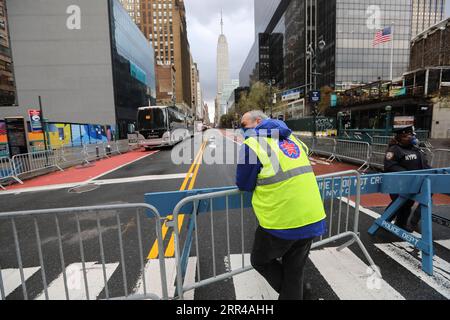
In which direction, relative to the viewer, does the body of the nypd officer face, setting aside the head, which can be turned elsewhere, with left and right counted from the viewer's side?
facing the viewer and to the right of the viewer

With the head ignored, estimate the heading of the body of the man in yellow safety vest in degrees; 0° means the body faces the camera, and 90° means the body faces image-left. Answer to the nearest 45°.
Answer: approximately 135°

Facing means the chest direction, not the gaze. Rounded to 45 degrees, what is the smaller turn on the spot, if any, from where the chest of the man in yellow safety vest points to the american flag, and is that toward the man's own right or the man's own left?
approximately 45° to the man's own right

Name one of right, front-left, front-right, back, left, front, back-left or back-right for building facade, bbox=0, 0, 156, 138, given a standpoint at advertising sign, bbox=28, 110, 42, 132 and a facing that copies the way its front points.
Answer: back

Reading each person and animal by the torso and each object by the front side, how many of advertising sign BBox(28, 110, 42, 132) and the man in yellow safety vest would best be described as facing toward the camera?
1

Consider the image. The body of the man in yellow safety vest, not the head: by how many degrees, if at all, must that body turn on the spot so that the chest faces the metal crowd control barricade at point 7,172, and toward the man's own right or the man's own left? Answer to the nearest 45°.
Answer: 0° — they already face it

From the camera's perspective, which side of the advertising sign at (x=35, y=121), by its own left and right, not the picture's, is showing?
front

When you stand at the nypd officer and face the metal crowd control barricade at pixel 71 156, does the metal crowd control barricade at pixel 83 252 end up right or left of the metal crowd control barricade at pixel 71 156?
left

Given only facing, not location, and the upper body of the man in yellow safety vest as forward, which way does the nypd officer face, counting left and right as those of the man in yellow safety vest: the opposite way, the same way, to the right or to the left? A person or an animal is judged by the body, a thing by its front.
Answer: the opposite way

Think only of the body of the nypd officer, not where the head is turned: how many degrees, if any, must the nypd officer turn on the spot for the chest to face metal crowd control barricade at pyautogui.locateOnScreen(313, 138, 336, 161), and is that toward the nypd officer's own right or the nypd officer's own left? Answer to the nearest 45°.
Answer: approximately 135° to the nypd officer's own left

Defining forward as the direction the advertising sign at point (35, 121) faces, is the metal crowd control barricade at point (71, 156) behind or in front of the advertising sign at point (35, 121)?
in front
